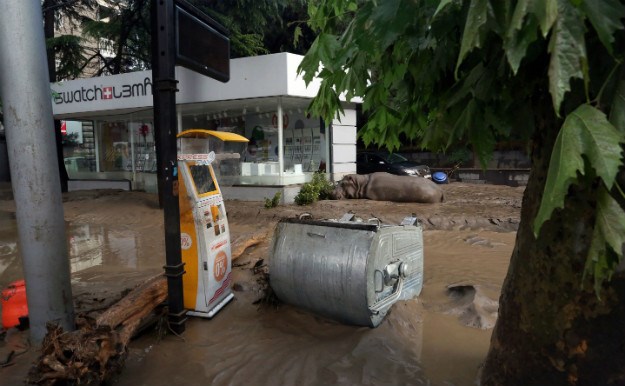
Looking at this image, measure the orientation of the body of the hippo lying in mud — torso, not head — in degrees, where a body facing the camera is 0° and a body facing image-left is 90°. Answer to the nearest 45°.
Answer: approximately 90°

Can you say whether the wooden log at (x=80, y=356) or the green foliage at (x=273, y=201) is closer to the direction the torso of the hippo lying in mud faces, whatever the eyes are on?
the green foliage

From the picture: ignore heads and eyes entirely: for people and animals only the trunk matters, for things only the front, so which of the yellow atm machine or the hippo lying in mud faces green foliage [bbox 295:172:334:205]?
the hippo lying in mud

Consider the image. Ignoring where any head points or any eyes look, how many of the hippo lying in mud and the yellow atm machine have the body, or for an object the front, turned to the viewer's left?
1

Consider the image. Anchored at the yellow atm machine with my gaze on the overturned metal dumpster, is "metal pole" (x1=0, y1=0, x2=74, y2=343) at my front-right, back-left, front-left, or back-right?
back-right

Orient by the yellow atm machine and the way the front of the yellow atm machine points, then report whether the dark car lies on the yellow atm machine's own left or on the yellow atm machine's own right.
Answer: on the yellow atm machine's own left

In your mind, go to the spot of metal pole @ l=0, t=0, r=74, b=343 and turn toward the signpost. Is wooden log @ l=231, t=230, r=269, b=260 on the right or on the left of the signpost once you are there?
left

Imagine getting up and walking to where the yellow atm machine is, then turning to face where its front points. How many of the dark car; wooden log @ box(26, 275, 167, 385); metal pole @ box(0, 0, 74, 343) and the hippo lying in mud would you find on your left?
2

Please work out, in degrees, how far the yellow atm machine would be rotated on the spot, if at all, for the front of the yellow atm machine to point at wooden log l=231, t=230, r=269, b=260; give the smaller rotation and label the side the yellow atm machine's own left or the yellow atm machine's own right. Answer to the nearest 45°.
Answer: approximately 135° to the yellow atm machine's own left

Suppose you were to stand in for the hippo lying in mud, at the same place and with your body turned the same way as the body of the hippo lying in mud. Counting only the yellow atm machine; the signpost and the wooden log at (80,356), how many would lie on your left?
3

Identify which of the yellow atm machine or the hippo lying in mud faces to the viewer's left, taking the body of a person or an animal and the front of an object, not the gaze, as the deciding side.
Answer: the hippo lying in mud

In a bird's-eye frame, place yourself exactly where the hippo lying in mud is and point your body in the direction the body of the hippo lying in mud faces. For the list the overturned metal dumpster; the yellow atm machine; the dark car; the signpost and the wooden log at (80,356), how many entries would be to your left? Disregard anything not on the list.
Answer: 4

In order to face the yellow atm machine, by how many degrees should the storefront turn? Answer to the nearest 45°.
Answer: approximately 45° to its left
